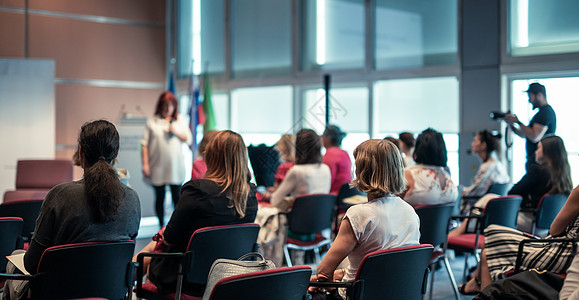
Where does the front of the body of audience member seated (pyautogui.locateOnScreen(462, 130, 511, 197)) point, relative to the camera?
to the viewer's left

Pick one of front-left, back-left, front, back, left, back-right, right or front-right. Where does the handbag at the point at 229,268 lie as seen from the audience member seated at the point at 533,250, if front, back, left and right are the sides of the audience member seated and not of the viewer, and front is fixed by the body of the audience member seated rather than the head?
front-left

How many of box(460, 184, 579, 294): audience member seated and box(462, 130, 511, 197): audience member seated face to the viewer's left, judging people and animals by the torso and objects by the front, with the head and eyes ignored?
2

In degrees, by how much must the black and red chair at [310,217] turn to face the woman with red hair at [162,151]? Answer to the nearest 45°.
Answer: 0° — it already faces them

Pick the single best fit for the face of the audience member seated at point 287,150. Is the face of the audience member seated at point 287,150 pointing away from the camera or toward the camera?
away from the camera

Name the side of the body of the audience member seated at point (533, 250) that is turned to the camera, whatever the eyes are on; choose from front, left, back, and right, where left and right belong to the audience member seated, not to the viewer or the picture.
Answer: left

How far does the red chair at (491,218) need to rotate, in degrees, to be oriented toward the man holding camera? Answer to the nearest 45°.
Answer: approximately 45° to its right

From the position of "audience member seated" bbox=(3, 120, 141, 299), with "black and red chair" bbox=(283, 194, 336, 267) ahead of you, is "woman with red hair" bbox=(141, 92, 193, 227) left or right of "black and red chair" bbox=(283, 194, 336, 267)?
left

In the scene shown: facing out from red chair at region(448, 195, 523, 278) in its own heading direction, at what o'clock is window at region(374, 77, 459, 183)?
The window is roughly at 1 o'clock from the red chair.

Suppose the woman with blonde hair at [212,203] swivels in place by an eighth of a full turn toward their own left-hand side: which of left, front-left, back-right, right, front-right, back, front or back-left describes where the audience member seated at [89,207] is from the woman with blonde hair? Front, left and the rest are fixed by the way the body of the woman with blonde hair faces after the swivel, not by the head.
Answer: front-left

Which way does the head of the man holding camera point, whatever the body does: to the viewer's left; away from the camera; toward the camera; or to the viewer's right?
to the viewer's left

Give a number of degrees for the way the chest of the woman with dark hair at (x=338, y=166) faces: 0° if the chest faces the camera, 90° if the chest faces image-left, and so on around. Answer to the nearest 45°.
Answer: approximately 135°

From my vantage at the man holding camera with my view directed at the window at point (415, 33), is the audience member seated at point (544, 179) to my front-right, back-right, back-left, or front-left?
back-left

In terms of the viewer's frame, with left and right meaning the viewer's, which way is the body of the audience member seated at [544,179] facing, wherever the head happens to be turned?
facing to the left of the viewer
